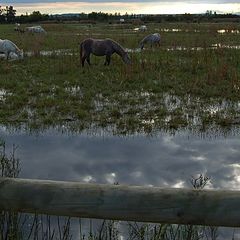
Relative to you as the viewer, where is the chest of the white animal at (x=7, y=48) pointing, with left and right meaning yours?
facing to the right of the viewer

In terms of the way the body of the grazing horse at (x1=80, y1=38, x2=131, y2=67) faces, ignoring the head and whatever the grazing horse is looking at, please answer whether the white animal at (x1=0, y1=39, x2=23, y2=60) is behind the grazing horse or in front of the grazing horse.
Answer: behind

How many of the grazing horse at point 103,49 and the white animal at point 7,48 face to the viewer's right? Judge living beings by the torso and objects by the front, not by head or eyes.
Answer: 2

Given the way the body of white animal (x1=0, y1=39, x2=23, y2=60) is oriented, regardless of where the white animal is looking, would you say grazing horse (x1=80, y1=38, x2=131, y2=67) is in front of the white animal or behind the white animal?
in front

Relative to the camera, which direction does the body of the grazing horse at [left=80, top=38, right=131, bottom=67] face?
to the viewer's right
